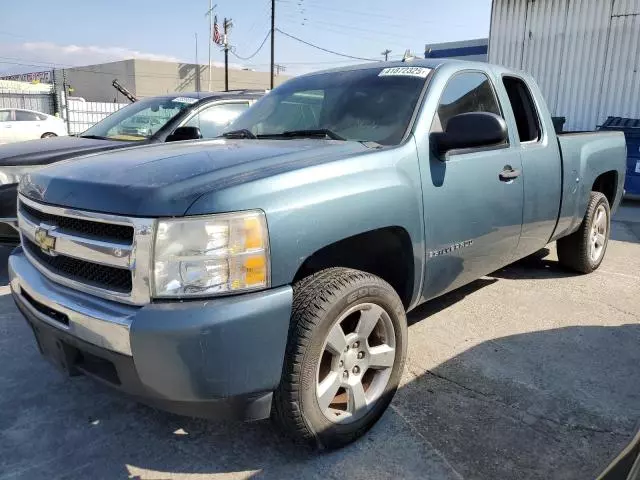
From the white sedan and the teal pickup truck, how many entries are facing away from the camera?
0

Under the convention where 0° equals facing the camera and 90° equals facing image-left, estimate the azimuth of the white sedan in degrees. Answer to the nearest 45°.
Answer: approximately 90°

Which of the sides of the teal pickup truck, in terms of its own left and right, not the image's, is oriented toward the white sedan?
right

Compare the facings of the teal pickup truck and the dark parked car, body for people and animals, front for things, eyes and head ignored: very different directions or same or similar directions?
same or similar directions

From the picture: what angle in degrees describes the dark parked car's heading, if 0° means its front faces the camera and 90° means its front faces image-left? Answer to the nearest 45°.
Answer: approximately 45°

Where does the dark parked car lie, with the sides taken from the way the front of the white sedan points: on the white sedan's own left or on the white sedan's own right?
on the white sedan's own left

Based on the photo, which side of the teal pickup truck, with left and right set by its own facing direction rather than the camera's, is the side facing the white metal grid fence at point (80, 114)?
right

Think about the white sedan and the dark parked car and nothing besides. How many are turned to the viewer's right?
0

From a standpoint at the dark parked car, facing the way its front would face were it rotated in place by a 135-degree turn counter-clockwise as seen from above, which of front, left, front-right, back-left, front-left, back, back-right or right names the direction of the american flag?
left

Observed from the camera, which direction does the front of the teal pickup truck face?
facing the viewer and to the left of the viewer

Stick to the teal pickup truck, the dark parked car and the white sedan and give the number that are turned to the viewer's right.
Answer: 0

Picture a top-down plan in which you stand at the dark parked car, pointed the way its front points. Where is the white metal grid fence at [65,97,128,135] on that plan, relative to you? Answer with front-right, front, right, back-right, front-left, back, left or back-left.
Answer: back-right

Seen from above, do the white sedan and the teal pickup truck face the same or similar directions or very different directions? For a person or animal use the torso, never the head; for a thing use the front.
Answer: same or similar directions

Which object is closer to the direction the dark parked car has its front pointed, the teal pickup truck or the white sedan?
the teal pickup truck
